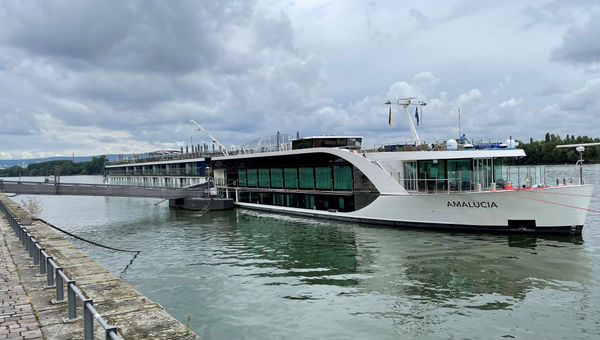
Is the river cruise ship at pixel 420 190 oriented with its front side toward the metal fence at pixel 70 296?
no

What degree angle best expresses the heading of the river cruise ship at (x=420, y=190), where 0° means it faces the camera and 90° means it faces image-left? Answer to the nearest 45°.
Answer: approximately 315°
